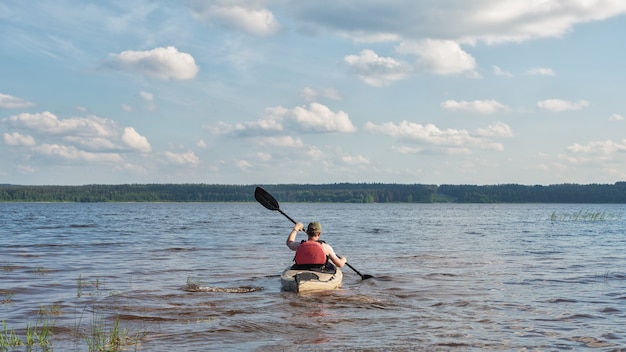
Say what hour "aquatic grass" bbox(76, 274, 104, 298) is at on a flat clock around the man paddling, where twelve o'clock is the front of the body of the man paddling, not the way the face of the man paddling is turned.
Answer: The aquatic grass is roughly at 9 o'clock from the man paddling.

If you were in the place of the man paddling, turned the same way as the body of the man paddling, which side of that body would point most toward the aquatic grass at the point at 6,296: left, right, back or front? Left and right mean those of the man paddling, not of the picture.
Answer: left

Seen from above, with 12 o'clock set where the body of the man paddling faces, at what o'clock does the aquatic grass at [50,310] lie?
The aquatic grass is roughly at 8 o'clock from the man paddling.

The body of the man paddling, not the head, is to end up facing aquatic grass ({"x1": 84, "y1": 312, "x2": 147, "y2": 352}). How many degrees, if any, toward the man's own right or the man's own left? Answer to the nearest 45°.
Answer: approximately 135° to the man's own left

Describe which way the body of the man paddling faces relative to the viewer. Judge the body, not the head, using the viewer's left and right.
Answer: facing away from the viewer

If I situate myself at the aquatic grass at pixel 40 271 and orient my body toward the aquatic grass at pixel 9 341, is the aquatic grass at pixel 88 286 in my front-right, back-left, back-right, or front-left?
front-left

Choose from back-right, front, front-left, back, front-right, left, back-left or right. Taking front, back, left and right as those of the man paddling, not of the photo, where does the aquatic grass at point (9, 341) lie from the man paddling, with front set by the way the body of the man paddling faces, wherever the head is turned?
back-left

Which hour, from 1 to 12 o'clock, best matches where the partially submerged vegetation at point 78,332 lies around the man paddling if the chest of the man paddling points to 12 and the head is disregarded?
The partially submerged vegetation is roughly at 7 o'clock from the man paddling.

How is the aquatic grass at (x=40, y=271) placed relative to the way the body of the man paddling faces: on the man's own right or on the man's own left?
on the man's own left

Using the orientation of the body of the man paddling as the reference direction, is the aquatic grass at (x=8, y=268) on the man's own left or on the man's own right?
on the man's own left
